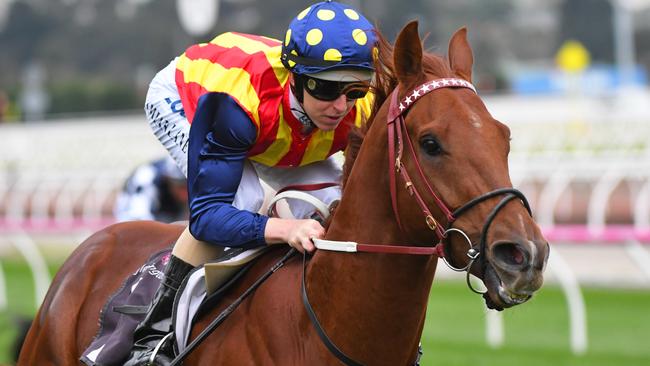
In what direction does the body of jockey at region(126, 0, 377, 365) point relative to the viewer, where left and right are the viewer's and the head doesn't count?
facing the viewer and to the right of the viewer

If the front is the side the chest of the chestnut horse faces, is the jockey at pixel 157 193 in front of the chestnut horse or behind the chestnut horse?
behind

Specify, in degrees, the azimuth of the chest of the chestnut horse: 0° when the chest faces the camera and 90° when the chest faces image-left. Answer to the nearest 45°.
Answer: approximately 315°

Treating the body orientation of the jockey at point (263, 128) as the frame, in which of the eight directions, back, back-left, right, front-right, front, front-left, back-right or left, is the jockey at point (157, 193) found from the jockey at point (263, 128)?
back-left
